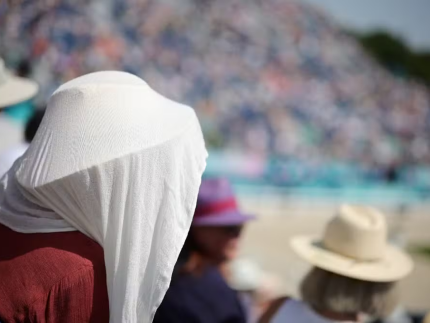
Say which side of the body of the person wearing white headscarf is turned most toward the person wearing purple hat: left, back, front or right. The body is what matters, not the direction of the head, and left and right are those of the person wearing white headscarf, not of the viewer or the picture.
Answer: front

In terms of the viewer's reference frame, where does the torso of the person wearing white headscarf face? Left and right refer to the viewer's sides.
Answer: facing away from the viewer and to the right of the viewer

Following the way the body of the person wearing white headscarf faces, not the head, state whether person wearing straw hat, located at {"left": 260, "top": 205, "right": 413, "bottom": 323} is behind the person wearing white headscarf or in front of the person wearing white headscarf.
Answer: in front

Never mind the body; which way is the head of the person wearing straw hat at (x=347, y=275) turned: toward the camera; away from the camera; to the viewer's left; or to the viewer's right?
away from the camera

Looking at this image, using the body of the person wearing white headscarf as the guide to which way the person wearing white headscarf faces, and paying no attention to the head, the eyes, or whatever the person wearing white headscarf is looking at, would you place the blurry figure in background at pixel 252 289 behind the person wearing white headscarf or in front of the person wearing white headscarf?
in front
